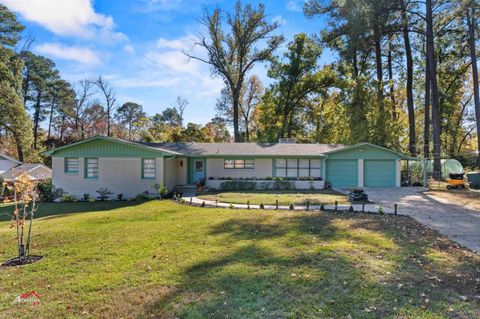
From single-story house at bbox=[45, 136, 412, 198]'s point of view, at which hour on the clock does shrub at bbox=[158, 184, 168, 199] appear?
The shrub is roughly at 2 o'clock from the single-story house.

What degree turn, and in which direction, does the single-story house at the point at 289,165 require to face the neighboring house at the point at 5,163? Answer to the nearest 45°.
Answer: approximately 90° to its right

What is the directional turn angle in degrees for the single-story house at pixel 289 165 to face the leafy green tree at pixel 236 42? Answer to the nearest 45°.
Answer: approximately 180°

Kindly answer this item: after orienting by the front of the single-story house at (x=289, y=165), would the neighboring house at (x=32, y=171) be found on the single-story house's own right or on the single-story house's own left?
on the single-story house's own right

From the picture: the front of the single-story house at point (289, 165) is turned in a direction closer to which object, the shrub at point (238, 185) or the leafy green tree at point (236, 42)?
the shrub

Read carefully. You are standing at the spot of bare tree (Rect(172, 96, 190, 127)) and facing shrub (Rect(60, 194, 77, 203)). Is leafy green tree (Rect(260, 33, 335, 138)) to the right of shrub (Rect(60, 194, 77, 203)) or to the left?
left

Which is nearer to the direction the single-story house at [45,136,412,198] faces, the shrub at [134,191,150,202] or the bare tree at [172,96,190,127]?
the shrub

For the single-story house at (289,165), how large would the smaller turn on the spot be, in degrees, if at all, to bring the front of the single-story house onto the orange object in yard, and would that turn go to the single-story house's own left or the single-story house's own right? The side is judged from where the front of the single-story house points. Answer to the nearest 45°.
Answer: approximately 90° to the single-story house's own left

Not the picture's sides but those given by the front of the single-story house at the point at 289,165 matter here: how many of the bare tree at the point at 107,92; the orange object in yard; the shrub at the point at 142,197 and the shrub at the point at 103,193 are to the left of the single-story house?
1

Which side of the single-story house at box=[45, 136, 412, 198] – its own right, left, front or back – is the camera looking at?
front

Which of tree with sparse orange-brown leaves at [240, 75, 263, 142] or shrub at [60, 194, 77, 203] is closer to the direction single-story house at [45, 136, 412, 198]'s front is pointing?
the shrub

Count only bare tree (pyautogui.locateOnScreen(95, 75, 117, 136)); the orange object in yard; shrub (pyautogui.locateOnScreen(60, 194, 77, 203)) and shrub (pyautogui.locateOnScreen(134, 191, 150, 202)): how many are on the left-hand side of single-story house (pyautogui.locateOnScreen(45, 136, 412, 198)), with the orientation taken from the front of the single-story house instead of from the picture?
1

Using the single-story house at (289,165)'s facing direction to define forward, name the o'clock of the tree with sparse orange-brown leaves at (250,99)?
The tree with sparse orange-brown leaves is roughly at 6 o'clock from the single-story house.

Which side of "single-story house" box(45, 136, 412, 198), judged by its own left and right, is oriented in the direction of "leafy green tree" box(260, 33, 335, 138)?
back

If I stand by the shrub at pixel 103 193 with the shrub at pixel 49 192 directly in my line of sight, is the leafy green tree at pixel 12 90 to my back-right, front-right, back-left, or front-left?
front-right
